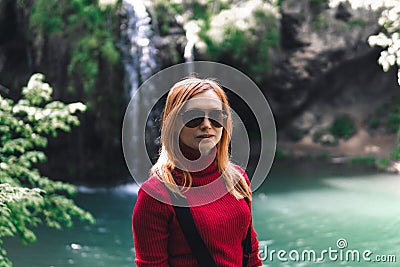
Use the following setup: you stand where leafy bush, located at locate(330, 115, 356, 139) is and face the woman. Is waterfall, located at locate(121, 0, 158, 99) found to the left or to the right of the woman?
right

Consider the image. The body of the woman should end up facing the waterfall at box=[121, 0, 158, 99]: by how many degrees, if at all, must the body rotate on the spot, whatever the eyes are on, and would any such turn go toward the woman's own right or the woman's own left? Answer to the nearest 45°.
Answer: approximately 135° to the woman's own left

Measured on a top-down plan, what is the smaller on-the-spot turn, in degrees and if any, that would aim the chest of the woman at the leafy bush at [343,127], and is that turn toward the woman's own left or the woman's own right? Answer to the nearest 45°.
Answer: approximately 135° to the woman's own left

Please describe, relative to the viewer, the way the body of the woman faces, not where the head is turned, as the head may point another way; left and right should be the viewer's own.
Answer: facing the viewer and to the right of the viewer
